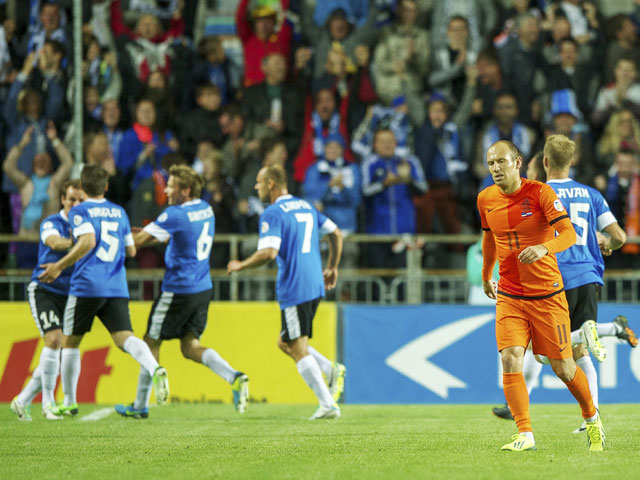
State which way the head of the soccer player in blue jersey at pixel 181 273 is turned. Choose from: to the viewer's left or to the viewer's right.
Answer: to the viewer's left

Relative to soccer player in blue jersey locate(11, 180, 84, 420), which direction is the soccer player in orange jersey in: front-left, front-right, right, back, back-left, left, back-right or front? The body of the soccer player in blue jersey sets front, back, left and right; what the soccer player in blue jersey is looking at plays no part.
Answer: front

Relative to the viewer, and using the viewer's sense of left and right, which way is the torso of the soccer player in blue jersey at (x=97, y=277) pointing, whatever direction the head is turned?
facing away from the viewer and to the left of the viewer

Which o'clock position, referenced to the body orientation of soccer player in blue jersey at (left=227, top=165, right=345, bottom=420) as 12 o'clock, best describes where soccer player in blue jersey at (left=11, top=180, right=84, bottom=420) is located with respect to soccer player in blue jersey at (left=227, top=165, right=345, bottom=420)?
soccer player in blue jersey at (left=11, top=180, right=84, bottom=420) is roughly at 11 o'clock from soccer player in blue jersey at (left=227, top=165, right=345, bottom=420).

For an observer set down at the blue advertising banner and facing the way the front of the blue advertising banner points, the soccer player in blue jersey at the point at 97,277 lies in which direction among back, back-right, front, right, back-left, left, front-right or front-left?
front-right

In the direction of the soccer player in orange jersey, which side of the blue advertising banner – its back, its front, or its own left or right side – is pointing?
front

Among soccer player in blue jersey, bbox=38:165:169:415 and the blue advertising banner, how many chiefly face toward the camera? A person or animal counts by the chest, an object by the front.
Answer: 1

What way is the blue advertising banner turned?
toward the camera

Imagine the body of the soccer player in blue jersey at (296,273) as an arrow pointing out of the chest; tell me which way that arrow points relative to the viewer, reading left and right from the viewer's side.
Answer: facing away from the viewer and to the left of the viewer

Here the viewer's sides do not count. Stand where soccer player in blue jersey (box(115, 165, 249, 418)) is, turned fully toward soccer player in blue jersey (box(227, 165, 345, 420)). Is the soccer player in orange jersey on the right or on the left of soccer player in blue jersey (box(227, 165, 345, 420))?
right

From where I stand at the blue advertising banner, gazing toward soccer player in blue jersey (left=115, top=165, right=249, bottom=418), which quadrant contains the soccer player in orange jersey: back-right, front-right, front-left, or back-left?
front-left

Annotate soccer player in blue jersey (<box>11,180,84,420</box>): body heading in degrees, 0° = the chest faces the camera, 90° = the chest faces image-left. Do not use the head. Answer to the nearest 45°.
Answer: approximately 315°
